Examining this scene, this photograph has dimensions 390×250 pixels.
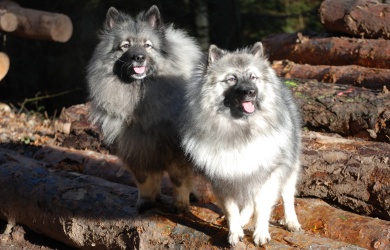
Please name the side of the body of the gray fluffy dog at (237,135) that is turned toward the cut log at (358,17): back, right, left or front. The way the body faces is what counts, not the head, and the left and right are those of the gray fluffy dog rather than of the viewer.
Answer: back

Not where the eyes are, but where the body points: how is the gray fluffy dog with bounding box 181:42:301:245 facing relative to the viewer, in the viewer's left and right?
facing the viewer

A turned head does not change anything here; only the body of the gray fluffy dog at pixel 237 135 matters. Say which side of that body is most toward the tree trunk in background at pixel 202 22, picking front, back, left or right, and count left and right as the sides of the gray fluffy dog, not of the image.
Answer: back

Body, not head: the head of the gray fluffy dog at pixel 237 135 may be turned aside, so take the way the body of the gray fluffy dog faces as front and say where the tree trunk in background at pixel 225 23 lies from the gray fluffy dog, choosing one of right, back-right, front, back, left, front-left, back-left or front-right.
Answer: back

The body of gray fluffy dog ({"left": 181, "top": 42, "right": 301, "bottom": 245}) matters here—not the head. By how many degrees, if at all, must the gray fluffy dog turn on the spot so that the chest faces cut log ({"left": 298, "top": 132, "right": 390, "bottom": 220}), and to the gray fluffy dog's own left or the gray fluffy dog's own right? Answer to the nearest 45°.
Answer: approximately 135° to the gray fluffy dog's own left

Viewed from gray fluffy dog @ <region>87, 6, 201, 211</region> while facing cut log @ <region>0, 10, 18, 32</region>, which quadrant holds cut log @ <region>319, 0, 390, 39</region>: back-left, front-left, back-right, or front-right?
front-right

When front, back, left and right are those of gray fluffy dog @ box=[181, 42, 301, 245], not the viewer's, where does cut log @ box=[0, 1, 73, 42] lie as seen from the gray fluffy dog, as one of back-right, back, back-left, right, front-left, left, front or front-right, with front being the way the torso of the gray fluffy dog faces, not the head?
back-right

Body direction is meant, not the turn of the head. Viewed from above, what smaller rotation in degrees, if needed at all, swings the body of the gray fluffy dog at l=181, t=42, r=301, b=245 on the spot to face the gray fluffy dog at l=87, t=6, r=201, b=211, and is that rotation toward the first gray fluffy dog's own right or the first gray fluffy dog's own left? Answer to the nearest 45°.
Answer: approximately 135° to the first gray fluffy dog's own right

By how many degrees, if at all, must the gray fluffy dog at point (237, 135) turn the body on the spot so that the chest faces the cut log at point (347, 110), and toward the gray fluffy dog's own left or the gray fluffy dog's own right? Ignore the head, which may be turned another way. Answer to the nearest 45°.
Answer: approximately 135° to the gray fluffy dog's own left

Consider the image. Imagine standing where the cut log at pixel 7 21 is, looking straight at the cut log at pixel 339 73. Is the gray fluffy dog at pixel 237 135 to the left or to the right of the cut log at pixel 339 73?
right

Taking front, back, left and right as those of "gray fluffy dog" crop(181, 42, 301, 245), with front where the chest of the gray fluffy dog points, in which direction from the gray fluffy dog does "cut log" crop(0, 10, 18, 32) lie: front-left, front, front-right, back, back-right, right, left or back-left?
back-right
